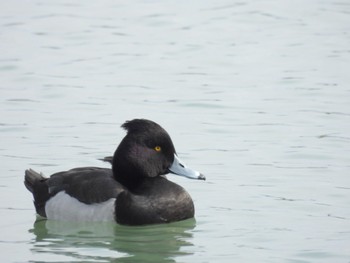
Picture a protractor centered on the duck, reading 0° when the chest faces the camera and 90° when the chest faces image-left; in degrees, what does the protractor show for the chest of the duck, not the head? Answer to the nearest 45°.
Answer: approximately 270°
